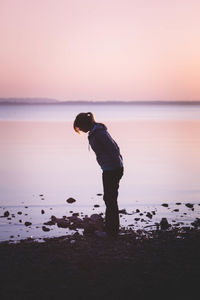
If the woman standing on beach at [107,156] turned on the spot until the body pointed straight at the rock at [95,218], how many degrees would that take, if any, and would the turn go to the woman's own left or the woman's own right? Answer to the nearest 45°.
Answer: approximately 90° to the woman's own right

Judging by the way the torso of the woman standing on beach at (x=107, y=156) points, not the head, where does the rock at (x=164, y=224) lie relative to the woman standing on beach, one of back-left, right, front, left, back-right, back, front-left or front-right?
back-right

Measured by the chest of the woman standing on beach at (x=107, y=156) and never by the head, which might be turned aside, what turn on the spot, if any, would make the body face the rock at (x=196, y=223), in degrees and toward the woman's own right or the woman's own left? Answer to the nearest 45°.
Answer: approximately 135° to the woman's own right

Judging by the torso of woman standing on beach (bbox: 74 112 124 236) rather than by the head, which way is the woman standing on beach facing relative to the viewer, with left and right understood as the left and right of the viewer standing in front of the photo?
facing to the left of the viewer

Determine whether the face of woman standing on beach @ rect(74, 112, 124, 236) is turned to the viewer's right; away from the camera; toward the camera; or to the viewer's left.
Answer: to the viewer's left

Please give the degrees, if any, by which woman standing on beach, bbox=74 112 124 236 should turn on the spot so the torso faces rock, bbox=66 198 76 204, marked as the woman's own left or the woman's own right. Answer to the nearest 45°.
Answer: approximately 90° to the woman's own right

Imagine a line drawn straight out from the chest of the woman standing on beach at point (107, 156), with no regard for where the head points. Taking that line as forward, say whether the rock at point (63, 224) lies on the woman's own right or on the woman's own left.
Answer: on the woman's own right
